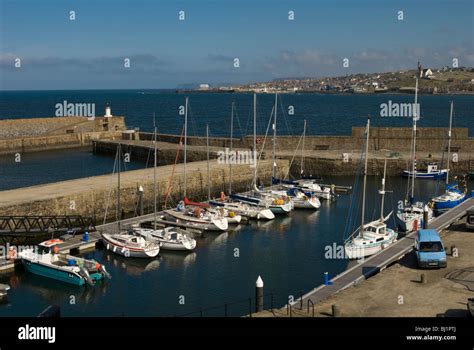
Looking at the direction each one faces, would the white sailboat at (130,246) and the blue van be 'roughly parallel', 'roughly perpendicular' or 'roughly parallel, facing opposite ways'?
roughly perpendicular

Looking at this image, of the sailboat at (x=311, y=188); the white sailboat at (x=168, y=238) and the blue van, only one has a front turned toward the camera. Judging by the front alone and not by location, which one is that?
the blue van

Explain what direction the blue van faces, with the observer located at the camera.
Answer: facing the viewer

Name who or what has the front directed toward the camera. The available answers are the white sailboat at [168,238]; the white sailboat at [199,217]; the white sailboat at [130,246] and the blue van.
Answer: the blue van

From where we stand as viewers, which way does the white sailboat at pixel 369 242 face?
facing the viewer and to the left of the viewer

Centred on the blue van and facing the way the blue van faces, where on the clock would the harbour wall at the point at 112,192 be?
The harbour wall is roughly at 4 o'clock from the blue van.

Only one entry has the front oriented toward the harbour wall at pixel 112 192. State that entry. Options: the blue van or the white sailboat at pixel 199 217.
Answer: the white sailboat

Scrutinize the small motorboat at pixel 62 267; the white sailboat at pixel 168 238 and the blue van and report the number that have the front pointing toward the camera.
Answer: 1

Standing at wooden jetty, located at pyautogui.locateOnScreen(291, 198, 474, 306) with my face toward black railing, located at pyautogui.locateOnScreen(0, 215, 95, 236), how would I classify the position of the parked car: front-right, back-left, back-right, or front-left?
back-right

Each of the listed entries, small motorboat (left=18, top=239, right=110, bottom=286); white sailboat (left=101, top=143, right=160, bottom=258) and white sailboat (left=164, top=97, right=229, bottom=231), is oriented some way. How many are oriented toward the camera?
0

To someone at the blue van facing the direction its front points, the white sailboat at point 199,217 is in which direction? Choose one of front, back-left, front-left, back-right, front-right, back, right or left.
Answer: back-right

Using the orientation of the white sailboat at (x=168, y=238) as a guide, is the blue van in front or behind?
behind
